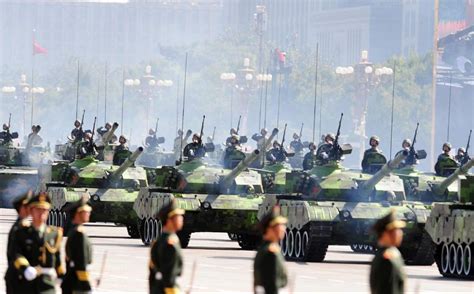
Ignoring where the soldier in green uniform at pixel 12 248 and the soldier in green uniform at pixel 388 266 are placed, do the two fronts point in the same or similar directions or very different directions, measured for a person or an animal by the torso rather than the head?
same or similar directions

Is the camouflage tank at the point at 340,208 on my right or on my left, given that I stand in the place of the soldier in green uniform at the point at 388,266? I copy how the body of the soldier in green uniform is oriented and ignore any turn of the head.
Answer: on my left
